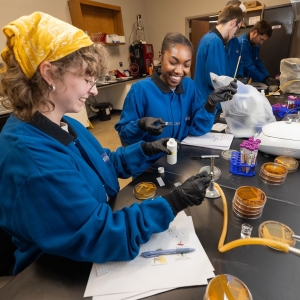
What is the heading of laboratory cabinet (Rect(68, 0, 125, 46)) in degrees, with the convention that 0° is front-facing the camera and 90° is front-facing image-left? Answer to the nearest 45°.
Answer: approximately 315°

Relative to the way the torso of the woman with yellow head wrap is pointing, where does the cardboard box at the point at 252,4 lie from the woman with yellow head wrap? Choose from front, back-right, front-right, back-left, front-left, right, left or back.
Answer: front-left

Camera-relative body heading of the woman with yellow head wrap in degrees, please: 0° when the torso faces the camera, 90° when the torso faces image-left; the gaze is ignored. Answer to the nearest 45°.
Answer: approximately 270°

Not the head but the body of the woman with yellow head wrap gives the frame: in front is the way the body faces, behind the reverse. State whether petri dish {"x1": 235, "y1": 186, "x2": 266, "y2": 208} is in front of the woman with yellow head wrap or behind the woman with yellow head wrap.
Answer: in front

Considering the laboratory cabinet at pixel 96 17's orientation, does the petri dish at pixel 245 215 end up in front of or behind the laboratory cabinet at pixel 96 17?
in front
